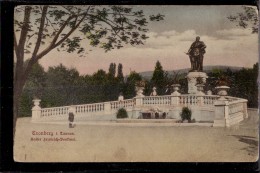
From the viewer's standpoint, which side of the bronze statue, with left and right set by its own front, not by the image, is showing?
front

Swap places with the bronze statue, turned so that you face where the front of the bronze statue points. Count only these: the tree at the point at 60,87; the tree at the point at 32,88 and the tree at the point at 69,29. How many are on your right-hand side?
3

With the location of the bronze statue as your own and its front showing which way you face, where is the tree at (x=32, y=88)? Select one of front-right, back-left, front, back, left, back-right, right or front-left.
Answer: right
